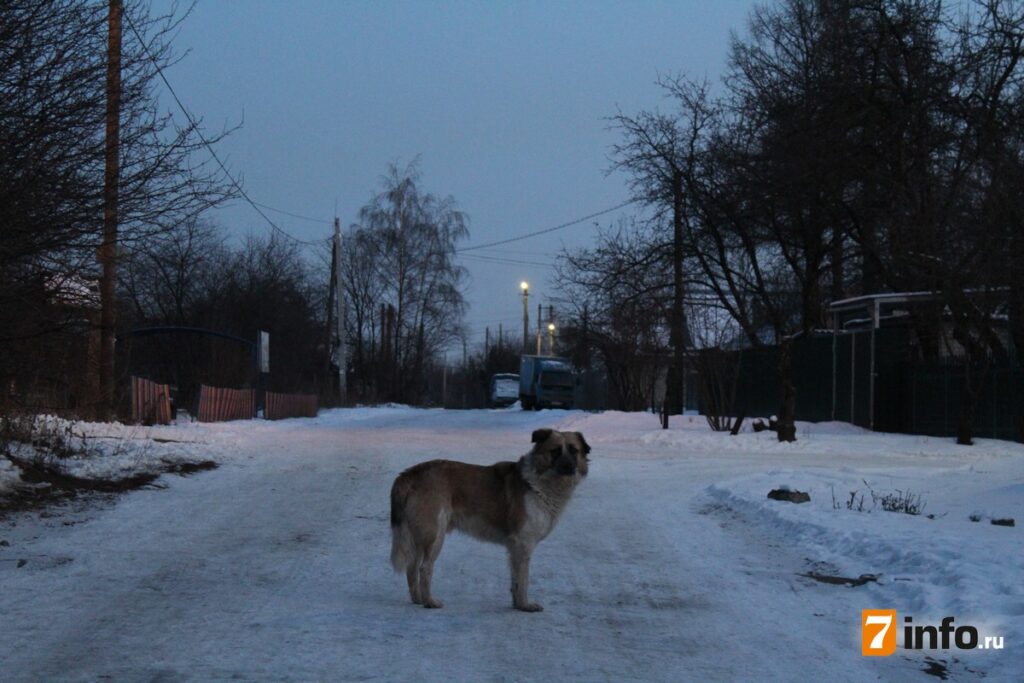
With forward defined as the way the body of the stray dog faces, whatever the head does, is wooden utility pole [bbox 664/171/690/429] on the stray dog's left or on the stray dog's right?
on the stray dog's left

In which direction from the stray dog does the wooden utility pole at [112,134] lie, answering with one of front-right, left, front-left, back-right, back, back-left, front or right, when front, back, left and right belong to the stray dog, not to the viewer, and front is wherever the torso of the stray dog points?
back-left

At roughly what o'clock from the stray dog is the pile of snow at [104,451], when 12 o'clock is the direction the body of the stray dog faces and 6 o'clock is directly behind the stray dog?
The pile of snow is roughly at 8 o'clock from the stray dog.

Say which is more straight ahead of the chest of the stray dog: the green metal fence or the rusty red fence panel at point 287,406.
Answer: the green metal fence

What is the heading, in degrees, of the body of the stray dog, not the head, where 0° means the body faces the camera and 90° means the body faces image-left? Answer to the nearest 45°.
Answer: approximately 270°

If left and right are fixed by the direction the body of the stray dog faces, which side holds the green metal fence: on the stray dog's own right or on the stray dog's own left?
on the stray dog's own left

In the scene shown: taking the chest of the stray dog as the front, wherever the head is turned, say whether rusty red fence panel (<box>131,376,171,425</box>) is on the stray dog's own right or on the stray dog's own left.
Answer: on the stray dog's own left

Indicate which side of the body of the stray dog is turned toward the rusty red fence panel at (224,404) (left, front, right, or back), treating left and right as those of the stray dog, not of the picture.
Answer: left
